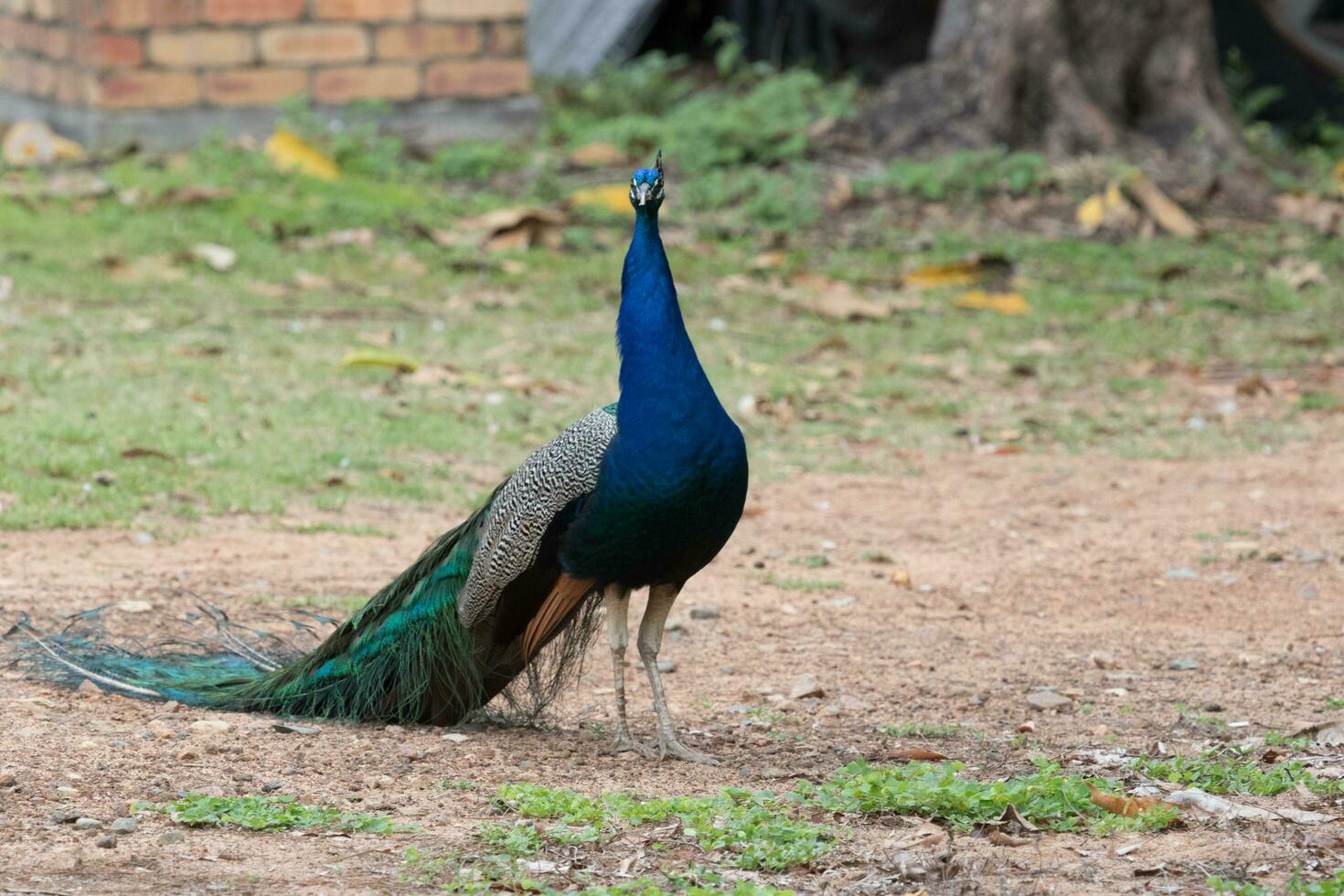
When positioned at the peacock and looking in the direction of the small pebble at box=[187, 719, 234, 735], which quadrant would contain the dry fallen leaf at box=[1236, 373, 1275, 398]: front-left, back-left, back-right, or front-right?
back-right

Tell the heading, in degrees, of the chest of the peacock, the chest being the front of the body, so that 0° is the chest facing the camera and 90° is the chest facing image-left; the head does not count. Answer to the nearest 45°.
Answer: approximately 315°

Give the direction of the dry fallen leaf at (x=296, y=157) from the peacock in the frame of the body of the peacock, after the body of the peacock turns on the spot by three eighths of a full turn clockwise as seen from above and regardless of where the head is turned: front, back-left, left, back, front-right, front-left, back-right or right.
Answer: right

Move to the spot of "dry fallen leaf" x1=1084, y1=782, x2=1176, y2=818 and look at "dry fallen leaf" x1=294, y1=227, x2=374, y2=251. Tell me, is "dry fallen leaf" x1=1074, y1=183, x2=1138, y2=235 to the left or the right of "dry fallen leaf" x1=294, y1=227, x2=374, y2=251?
right

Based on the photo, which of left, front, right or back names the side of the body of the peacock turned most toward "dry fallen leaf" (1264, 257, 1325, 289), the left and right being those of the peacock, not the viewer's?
left

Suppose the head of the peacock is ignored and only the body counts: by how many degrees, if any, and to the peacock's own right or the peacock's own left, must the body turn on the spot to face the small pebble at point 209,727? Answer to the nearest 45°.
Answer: approximately 135° to the peacock's own right

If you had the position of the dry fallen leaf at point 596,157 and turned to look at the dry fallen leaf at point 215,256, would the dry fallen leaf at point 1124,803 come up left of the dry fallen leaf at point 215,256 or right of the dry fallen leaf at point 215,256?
left

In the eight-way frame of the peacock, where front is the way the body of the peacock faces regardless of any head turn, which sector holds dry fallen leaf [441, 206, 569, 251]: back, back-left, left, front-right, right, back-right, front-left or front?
back-left

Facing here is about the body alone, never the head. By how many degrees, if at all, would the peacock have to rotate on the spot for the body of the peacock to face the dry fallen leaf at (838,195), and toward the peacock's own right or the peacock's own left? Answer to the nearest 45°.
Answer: approximately 135° to the peacock's own left

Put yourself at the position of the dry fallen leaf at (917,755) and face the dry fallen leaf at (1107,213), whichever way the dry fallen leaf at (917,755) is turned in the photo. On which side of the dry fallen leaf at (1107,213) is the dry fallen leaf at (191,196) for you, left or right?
left
